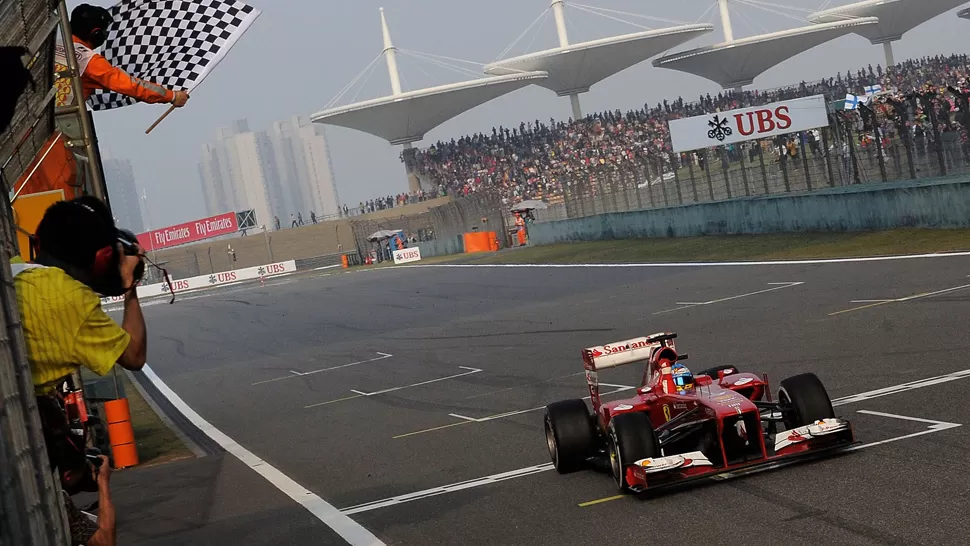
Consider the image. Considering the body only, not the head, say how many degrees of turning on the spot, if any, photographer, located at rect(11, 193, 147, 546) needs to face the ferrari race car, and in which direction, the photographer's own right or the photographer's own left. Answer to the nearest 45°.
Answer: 0° — they already face it

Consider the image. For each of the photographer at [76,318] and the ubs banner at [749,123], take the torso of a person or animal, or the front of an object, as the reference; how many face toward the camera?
1

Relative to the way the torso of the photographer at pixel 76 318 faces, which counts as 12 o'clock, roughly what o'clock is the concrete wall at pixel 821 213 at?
The concrete wall is roughly at 12 o'clock from the photographer.

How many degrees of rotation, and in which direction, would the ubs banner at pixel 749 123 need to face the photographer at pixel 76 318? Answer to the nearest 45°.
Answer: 0° — it already faces them

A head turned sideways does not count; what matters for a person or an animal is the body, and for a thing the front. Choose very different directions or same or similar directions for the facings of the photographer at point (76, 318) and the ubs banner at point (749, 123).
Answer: very different directions

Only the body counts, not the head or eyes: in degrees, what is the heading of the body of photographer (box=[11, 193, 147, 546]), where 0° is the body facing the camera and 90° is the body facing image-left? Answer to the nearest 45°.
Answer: approximately 225°

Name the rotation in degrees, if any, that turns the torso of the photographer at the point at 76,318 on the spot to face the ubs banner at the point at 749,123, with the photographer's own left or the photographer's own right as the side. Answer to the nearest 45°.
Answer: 0° — they already face it
